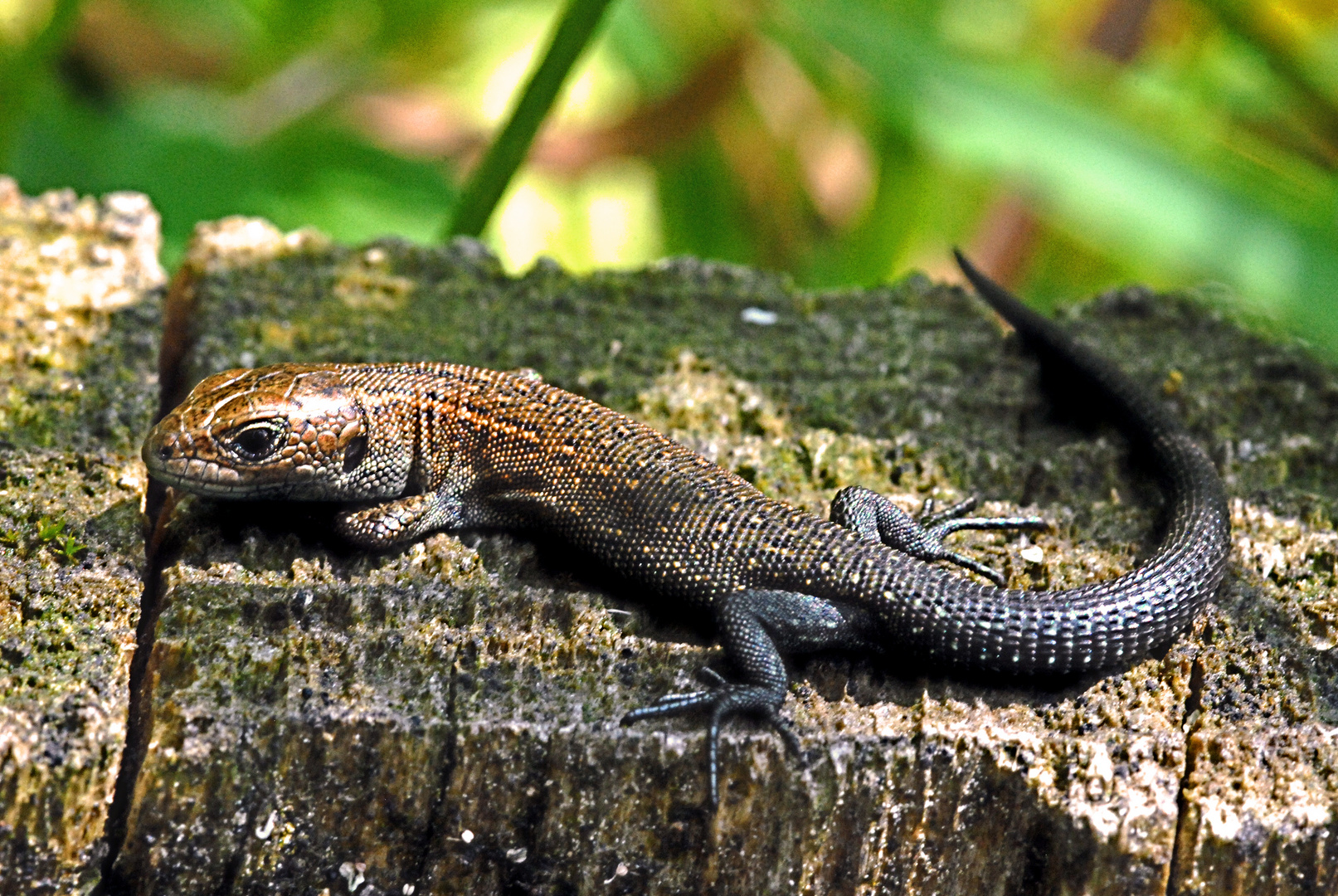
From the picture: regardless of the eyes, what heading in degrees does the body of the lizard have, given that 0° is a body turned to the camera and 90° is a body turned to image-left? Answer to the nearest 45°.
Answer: approximately 90°
